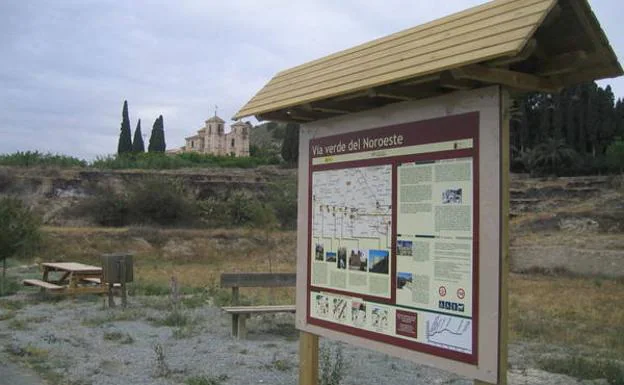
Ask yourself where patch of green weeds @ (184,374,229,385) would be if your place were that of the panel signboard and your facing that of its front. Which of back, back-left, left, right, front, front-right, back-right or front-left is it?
right

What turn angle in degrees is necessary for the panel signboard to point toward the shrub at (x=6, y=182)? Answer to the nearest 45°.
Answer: approximately 90° to its right

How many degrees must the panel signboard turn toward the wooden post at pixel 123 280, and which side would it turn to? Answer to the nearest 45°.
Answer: approximately 90° to its right

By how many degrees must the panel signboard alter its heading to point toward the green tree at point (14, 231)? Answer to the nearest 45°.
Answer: approximately 90° to its right

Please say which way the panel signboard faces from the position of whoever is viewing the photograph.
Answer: facing the viewer and to the left of the viewer

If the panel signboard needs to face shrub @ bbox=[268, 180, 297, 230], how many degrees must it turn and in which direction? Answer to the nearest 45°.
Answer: approximately 135° to its right

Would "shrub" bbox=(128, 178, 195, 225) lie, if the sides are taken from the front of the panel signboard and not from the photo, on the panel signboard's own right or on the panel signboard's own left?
on the panel signboard's own right

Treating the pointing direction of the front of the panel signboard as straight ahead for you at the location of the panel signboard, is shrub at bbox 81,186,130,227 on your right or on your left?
on your right

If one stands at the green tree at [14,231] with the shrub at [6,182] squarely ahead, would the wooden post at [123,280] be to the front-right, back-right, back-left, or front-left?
back-right

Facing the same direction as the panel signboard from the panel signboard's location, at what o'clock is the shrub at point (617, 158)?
The shrub is roughly at 5 o'clock from the panel signboard.

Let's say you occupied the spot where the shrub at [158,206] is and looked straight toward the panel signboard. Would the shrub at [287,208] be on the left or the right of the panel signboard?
left

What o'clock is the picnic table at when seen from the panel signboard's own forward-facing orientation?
The picnic table is roughly at 3 o'clock from the panel signboard.

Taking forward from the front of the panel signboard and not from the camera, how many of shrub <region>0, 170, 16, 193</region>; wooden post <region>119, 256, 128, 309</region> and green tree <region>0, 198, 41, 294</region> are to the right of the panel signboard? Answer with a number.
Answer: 3
